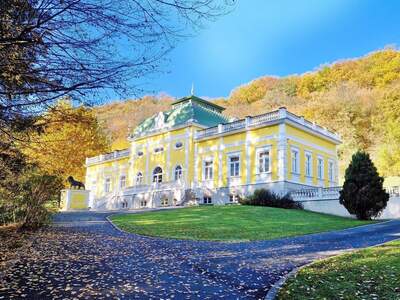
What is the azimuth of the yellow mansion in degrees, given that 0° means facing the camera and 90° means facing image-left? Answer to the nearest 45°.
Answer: approximately 45°

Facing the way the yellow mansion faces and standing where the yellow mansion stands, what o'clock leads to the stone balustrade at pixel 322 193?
The stone balustrade is roughly at 9 o'clock from the yellow mansion.

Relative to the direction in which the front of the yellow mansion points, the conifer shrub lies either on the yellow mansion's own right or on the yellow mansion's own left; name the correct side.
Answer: on the yellow mansion's own left

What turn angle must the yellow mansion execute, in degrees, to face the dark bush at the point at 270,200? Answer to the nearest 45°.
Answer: approximately 90° to its left
